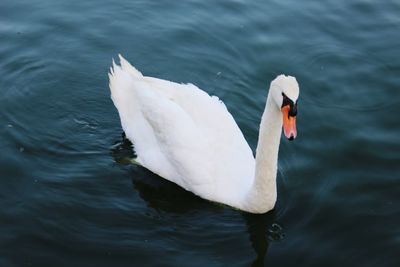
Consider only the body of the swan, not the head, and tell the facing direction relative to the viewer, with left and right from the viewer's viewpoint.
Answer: facing the viewer and to the right of the viewer
